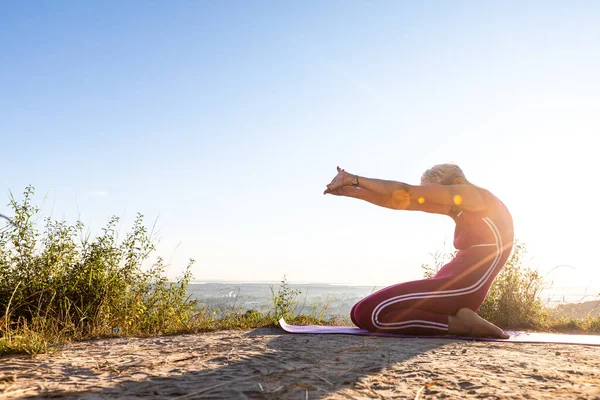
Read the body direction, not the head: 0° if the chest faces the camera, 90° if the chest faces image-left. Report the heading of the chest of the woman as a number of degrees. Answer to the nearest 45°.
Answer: approximately 90°

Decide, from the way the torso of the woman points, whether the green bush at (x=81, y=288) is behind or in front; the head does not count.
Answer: in front
